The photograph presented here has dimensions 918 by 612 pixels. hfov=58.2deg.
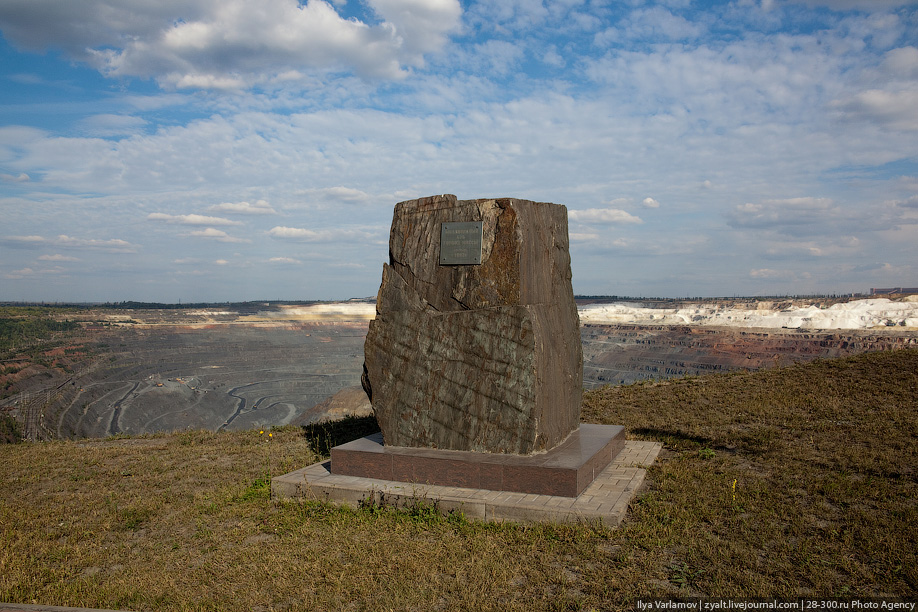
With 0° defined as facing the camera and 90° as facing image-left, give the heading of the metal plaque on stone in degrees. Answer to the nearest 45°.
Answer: approximately 0°
